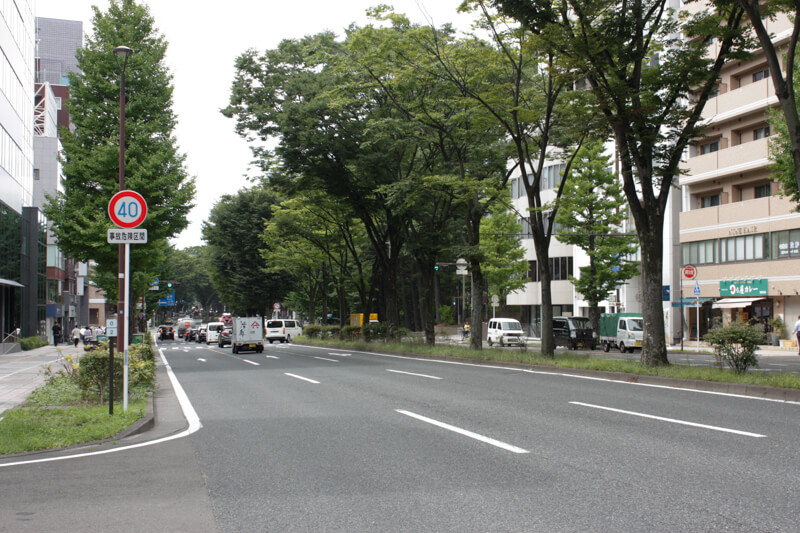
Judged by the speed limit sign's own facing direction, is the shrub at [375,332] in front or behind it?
behind

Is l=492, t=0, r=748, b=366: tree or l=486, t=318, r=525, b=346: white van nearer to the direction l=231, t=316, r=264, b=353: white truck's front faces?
the white van

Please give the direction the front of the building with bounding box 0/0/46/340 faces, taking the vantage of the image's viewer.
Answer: facing to the right of the viewer

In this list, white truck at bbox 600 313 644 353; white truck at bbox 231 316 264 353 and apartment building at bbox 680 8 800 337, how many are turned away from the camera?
1

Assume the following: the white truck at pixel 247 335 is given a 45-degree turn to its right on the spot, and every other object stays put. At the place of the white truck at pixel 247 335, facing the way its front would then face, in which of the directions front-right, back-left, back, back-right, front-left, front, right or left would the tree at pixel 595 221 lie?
front-right

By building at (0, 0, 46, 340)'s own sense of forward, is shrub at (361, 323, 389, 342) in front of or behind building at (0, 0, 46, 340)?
in front

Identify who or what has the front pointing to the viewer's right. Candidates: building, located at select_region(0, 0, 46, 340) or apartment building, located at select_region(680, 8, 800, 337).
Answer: the building

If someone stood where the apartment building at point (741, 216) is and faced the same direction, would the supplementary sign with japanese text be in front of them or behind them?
in front

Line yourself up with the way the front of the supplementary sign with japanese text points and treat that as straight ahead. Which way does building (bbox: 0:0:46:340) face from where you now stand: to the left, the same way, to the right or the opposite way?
to the left
